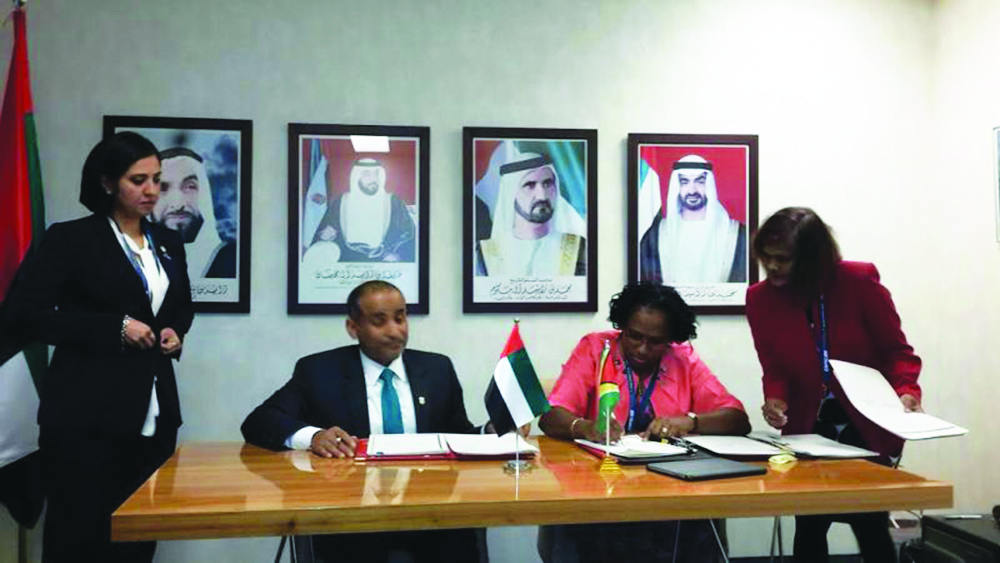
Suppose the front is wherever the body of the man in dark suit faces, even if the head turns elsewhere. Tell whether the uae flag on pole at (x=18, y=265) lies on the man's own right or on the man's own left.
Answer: on the man's own right

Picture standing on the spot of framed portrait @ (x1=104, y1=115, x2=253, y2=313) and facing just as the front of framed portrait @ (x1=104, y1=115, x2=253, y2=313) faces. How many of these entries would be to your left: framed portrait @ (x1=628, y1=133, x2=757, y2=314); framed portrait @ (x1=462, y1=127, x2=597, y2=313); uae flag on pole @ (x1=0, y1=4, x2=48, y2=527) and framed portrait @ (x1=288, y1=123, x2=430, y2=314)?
3

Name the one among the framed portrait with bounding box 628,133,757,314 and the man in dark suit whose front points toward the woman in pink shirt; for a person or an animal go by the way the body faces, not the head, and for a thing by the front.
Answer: the framed portrait

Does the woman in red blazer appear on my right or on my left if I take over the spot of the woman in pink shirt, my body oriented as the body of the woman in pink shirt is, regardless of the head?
on my left
